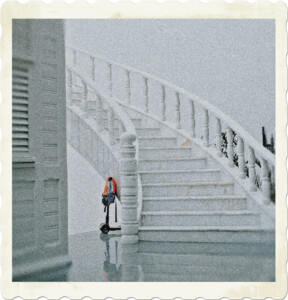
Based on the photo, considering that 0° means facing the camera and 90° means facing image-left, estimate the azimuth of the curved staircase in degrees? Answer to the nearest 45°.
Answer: approximately 0°
